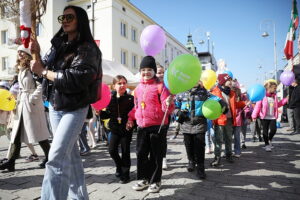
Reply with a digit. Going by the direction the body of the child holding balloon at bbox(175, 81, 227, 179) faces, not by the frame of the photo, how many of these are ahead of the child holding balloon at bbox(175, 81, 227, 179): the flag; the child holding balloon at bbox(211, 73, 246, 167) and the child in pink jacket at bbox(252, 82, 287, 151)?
0

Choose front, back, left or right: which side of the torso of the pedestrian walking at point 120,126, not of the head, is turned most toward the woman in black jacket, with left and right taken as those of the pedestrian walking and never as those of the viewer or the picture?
front

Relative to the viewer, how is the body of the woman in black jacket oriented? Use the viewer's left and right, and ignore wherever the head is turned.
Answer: facing the viewer and to the left of the viewer

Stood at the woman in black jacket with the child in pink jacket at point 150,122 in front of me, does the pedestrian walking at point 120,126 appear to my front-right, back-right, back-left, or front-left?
front-left

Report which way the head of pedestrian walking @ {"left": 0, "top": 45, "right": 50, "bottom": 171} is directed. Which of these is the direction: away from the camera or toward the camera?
toward the camera

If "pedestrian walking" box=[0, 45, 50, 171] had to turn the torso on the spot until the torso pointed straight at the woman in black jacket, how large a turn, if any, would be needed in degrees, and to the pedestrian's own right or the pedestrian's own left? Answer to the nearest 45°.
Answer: approximately 90° to the pedestrian's own left

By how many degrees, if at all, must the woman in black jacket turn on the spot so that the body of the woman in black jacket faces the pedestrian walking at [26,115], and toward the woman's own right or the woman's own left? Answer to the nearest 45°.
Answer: approximately 135° to the woman's own right

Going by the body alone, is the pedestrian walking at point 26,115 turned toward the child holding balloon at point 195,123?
no

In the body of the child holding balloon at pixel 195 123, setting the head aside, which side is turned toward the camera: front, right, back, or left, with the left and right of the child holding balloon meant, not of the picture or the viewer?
front

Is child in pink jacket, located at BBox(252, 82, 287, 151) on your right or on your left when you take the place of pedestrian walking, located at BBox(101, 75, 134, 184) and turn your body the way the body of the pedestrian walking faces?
on your left

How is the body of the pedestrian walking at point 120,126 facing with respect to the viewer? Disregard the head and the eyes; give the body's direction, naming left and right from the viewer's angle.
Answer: facing the viewer

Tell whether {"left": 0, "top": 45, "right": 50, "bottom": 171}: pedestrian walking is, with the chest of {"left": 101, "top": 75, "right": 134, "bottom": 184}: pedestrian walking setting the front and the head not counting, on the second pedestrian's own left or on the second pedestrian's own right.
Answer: on the second pedestrian's own right

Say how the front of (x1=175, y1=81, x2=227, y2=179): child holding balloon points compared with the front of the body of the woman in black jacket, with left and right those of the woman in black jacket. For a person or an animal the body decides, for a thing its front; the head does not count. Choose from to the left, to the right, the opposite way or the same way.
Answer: the same way

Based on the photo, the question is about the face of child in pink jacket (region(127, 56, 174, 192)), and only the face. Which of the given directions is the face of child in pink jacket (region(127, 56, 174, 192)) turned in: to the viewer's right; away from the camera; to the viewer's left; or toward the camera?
toward the camera

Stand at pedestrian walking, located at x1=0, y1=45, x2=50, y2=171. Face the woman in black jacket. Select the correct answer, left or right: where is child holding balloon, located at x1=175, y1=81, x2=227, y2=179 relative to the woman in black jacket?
left
